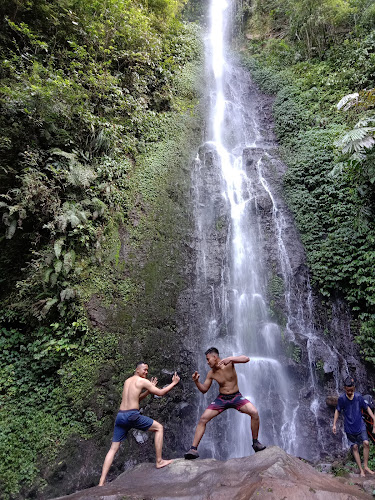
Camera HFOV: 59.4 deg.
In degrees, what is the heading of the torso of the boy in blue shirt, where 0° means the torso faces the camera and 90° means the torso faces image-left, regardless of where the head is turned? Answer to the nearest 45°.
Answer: approximately 0°

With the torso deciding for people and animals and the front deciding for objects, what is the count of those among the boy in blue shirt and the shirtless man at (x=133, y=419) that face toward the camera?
1

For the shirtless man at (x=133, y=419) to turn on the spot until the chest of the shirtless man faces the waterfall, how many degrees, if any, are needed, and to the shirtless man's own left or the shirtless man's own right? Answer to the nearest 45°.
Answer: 0° — they already face it

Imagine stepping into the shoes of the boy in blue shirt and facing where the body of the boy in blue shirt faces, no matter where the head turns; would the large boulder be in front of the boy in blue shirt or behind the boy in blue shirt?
in front

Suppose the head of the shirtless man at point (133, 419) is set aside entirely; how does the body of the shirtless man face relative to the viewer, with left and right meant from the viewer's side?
facing away from the viewer and to the right of the viewer

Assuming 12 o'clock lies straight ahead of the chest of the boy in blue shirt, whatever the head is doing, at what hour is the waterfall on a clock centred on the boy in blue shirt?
The waterfall is roughly at 5 o'clock from the boy in blue shirt.

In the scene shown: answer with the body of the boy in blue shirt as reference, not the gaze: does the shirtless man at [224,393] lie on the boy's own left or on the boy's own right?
on the boy's own right

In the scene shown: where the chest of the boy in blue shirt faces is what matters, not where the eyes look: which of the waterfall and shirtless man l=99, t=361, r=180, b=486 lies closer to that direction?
the shirtless man

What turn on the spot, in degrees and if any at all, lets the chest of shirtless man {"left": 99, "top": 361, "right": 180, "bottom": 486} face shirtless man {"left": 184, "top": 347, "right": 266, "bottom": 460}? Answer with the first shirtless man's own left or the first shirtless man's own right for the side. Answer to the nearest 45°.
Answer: approximately 45° to the first shirtless man's own right

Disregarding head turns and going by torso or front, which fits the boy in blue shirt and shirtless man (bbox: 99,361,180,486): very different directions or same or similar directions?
very different directions

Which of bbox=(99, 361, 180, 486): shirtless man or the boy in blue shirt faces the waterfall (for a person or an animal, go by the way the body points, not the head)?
the shirtless man

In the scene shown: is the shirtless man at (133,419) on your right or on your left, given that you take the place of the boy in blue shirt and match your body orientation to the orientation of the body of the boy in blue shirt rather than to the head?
on your right
